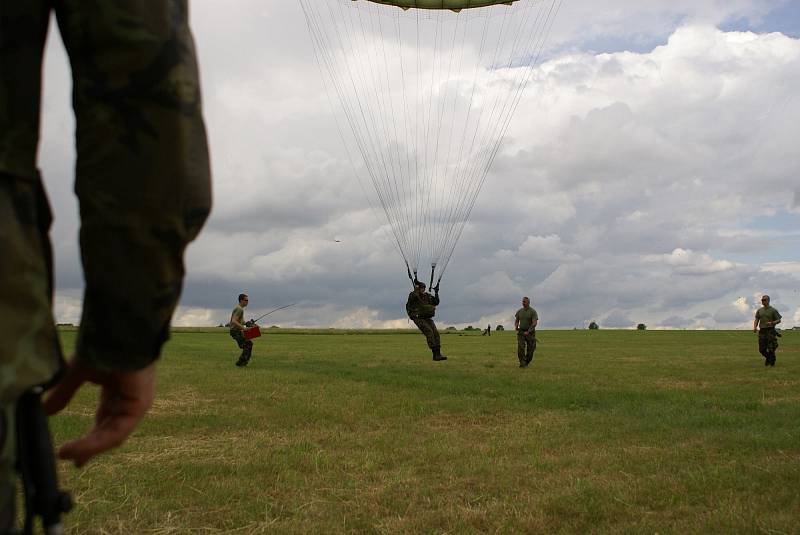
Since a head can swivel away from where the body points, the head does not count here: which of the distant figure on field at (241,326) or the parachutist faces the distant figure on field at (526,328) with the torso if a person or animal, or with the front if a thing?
the distant figure on field at (241,326)

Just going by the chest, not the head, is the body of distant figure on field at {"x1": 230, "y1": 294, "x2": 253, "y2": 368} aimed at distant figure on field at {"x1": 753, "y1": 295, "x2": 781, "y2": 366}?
yes

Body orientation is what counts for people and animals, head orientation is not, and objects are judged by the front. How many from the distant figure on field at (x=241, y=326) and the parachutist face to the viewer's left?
0

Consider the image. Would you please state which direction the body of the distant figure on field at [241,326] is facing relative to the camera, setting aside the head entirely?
to the viewer's right

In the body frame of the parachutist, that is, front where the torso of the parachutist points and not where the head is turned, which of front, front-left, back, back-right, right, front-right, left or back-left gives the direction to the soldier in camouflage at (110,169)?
front-right

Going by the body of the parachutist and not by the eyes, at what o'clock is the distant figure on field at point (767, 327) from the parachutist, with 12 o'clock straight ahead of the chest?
The distant figure on field is roughly at 10 o'clock from the parachutist.

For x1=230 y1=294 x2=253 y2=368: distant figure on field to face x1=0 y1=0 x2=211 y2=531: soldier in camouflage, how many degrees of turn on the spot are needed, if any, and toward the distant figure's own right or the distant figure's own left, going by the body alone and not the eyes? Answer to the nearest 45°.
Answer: approximately 90° to the distant figure's own right

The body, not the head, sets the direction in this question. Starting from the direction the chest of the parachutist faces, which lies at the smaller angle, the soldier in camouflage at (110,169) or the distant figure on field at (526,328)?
the soldier in camouflage

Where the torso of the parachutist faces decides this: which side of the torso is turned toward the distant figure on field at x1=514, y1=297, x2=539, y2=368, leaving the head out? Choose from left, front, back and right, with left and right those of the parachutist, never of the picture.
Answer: left

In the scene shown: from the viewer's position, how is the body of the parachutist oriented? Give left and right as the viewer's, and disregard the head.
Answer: facing the viewer and to the right of the viewer

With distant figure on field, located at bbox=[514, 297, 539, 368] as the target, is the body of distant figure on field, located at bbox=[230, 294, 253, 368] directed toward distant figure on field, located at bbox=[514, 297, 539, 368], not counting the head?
yes

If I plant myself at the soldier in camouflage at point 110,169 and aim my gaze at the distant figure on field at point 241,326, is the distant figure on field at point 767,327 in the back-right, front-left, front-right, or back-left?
front-right
